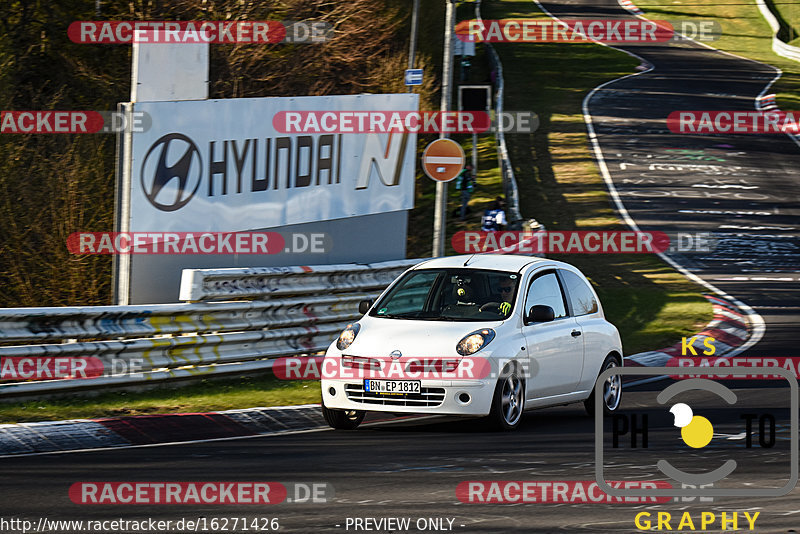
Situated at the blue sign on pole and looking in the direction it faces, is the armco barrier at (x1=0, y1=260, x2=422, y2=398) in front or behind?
in front

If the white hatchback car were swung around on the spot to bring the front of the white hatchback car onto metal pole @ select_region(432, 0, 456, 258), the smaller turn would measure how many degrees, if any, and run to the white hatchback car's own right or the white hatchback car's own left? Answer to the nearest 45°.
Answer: approximately 135° to the white hatchback car's own right

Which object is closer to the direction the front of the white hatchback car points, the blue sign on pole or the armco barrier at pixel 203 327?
the armco barrier

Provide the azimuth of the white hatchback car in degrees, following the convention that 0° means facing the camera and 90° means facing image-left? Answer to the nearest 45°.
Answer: approximately 45°

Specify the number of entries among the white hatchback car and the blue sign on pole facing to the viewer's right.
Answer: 0

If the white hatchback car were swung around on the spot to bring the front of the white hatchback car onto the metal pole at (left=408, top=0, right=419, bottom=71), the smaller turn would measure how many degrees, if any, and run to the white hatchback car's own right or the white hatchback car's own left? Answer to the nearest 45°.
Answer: approximately 135° to the white hatchback car's own right

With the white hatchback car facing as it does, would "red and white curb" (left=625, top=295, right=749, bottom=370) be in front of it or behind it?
behind

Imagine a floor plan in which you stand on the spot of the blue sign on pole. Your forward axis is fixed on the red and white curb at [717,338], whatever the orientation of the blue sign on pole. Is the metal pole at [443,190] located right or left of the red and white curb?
right

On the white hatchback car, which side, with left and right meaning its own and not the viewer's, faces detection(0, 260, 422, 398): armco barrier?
right

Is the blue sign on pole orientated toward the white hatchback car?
yes
